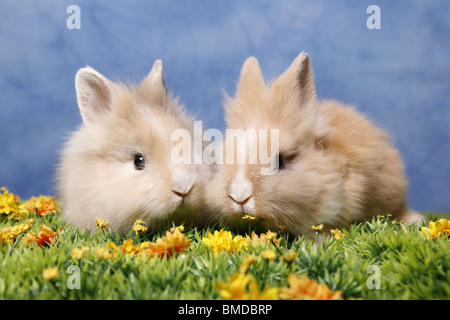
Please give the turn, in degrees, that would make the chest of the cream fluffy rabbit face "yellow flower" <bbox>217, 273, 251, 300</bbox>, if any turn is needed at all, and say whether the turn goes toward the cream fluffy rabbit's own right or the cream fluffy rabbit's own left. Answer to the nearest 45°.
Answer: approximately 45° to the cream fluffy rabbit's own right

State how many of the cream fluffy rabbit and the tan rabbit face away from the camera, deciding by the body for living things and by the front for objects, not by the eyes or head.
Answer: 0

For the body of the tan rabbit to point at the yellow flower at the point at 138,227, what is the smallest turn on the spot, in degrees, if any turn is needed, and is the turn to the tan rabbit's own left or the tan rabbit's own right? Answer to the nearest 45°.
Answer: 0° — it already faces it

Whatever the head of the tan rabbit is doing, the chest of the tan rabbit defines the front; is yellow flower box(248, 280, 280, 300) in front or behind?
in front

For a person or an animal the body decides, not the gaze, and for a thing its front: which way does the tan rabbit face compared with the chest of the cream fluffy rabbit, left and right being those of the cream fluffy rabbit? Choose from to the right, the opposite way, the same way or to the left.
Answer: to the right

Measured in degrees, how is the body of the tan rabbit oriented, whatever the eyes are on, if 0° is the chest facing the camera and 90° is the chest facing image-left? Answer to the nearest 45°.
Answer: approximately 45°

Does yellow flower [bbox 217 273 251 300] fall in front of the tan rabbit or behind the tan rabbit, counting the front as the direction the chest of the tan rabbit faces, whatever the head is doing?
in front

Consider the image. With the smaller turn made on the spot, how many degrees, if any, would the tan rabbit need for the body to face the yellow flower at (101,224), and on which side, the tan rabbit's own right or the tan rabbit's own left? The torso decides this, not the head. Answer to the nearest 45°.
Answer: approximately 45° to the tan rabbit's own right
